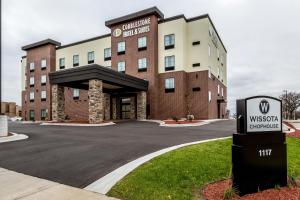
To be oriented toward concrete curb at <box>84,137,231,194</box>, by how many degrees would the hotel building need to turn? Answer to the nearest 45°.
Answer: approximately 45° to its left

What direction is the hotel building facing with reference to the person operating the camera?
facing the viewer and to the left of the viewer
